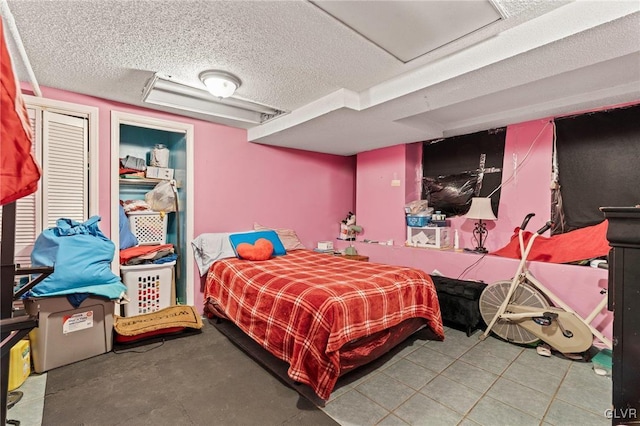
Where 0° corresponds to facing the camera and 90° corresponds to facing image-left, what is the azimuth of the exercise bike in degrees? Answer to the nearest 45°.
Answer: approximately 90°

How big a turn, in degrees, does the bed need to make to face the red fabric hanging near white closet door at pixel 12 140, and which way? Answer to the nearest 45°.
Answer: approximately 90° to its right

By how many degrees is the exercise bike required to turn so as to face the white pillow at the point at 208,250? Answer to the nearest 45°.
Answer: approximately 45° to its left

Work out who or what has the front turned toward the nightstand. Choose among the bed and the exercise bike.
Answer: the exercise bike

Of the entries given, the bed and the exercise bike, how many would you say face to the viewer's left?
1

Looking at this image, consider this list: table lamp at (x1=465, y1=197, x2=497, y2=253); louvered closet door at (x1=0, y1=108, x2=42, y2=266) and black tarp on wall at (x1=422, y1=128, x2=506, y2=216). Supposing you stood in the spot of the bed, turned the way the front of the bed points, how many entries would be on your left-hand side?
2

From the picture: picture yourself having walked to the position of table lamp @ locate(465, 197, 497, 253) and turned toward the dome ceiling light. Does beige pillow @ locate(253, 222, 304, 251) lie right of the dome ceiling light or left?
right

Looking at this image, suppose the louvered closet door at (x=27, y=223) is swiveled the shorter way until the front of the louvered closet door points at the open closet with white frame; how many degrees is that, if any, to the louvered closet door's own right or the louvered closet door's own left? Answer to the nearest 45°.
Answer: approximately 90° to the louvered closet door's own left

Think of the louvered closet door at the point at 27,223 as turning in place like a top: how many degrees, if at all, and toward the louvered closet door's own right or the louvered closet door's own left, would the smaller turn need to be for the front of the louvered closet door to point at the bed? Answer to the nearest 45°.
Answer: approximately 45° to the louvered closet door's own left
